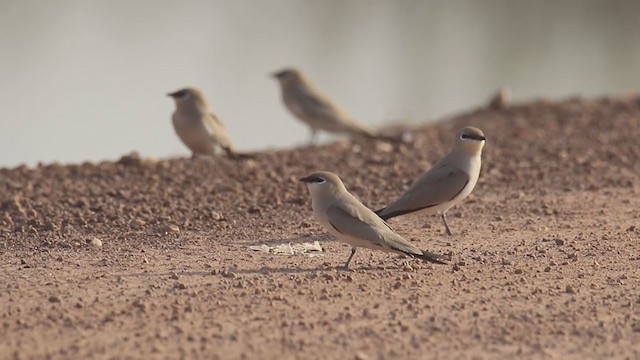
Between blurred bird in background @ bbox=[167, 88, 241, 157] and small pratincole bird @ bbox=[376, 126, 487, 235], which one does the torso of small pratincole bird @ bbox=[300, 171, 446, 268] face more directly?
the blurred bird in background

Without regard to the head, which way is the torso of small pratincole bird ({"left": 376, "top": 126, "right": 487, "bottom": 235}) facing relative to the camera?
to the viewer's right

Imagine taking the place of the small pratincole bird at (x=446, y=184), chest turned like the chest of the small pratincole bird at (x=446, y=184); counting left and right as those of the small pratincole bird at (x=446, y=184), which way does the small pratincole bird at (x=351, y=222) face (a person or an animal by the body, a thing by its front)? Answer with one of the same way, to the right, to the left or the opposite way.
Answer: the opposite way

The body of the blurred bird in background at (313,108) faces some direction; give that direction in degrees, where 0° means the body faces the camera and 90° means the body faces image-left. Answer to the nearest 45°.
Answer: approximately 90°

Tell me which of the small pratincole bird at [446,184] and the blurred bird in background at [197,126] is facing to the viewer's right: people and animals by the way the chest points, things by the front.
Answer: the small pratincole bird

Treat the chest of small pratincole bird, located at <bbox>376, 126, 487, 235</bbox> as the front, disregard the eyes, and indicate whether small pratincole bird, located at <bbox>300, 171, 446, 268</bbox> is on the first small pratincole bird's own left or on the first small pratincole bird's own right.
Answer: on the first small pratincole bird's own right

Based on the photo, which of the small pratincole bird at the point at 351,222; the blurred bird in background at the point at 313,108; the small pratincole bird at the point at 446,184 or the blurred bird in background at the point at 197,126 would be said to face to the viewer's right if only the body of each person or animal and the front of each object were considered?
the small pratincole bird at the point at 446,184

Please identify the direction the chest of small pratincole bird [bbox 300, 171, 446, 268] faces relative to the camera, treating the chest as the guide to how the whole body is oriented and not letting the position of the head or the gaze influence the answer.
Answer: to the viewer's left

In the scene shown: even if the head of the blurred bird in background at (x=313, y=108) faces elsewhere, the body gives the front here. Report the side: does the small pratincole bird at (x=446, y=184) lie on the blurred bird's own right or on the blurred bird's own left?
on the blurred bird's own left

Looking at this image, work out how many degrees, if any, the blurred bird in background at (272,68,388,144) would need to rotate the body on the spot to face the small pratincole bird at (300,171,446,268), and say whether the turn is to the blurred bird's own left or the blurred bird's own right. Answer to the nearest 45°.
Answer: approximately 90° to the blurred bird's own left

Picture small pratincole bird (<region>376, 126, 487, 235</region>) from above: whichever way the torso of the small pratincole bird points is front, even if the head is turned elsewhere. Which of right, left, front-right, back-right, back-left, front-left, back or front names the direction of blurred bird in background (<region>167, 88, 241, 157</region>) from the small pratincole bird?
back-left
